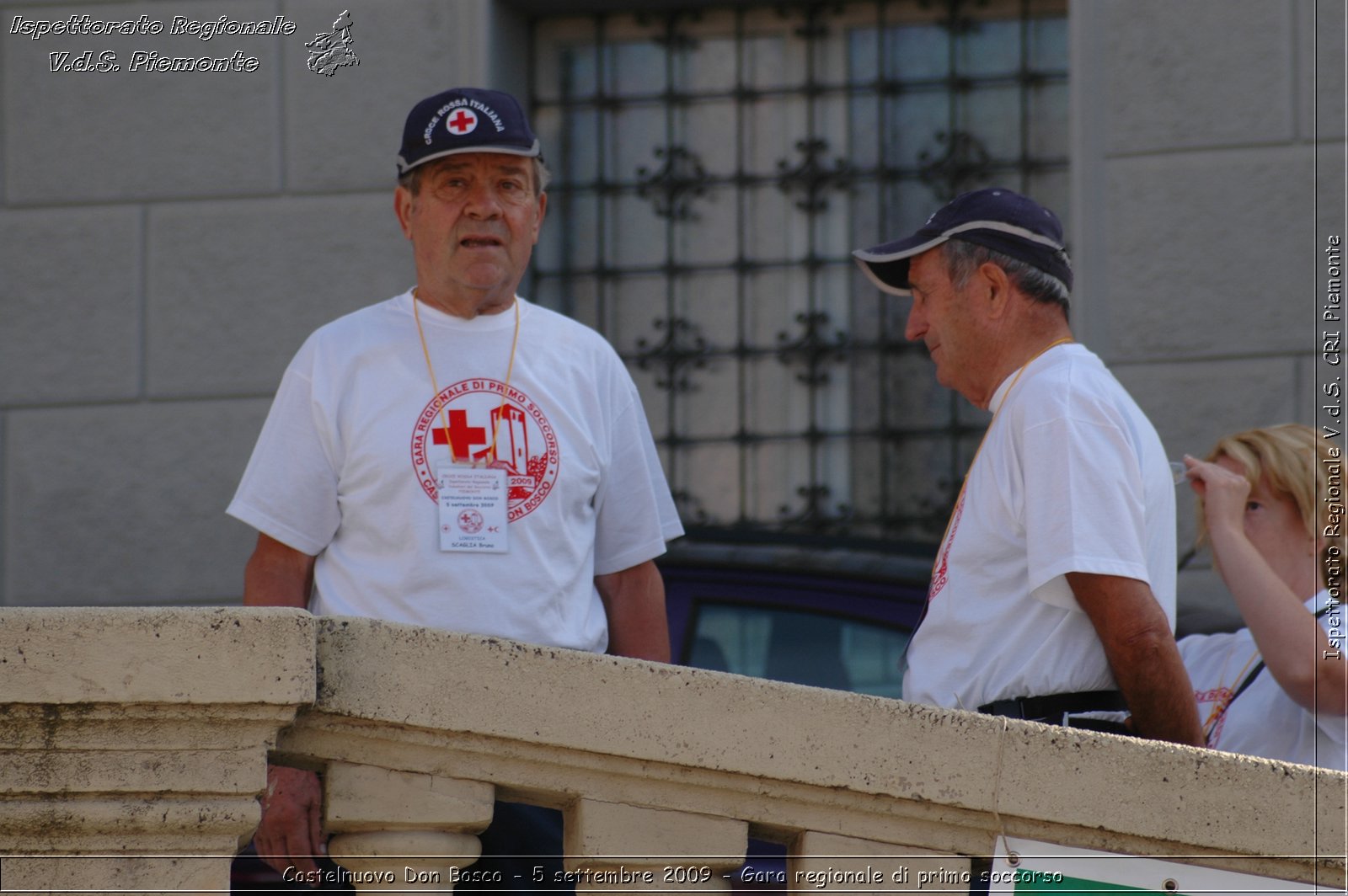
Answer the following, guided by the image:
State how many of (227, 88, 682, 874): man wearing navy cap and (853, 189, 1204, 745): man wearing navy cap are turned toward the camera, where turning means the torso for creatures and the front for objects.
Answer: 1

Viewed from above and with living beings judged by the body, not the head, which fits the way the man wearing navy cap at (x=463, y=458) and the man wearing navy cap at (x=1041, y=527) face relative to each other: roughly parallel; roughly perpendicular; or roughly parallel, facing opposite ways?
roughly perpendicular

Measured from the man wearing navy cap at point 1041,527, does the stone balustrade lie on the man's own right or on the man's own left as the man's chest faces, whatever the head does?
on the man's own left

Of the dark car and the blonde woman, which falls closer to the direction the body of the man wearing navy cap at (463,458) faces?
the blonde woman

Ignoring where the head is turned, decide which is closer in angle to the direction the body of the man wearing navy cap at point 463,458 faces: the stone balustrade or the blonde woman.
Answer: the stone balustrade

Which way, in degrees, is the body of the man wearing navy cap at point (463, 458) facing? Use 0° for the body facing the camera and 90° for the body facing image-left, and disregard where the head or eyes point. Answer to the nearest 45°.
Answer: approximately 0°

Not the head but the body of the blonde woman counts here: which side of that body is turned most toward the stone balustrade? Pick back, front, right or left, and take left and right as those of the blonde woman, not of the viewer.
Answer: front

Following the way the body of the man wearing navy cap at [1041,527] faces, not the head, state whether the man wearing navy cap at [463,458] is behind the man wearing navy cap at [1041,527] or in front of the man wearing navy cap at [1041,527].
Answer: in front

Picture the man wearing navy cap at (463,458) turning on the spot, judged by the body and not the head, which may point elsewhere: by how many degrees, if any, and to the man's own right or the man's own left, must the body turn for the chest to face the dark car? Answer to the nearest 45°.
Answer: approximately 135° to the man's own left

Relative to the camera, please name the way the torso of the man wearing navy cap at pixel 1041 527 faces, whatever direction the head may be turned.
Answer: to the viewer's left
